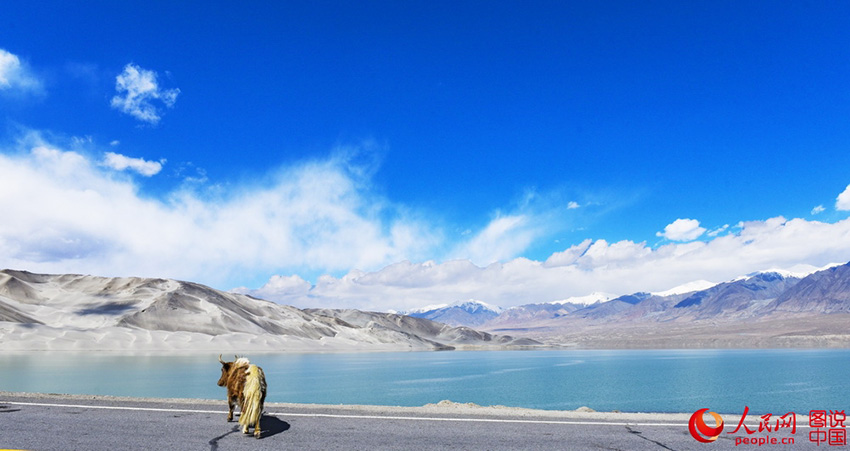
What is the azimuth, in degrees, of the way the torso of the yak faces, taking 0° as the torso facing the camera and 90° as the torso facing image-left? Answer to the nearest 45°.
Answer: approximately 135°
